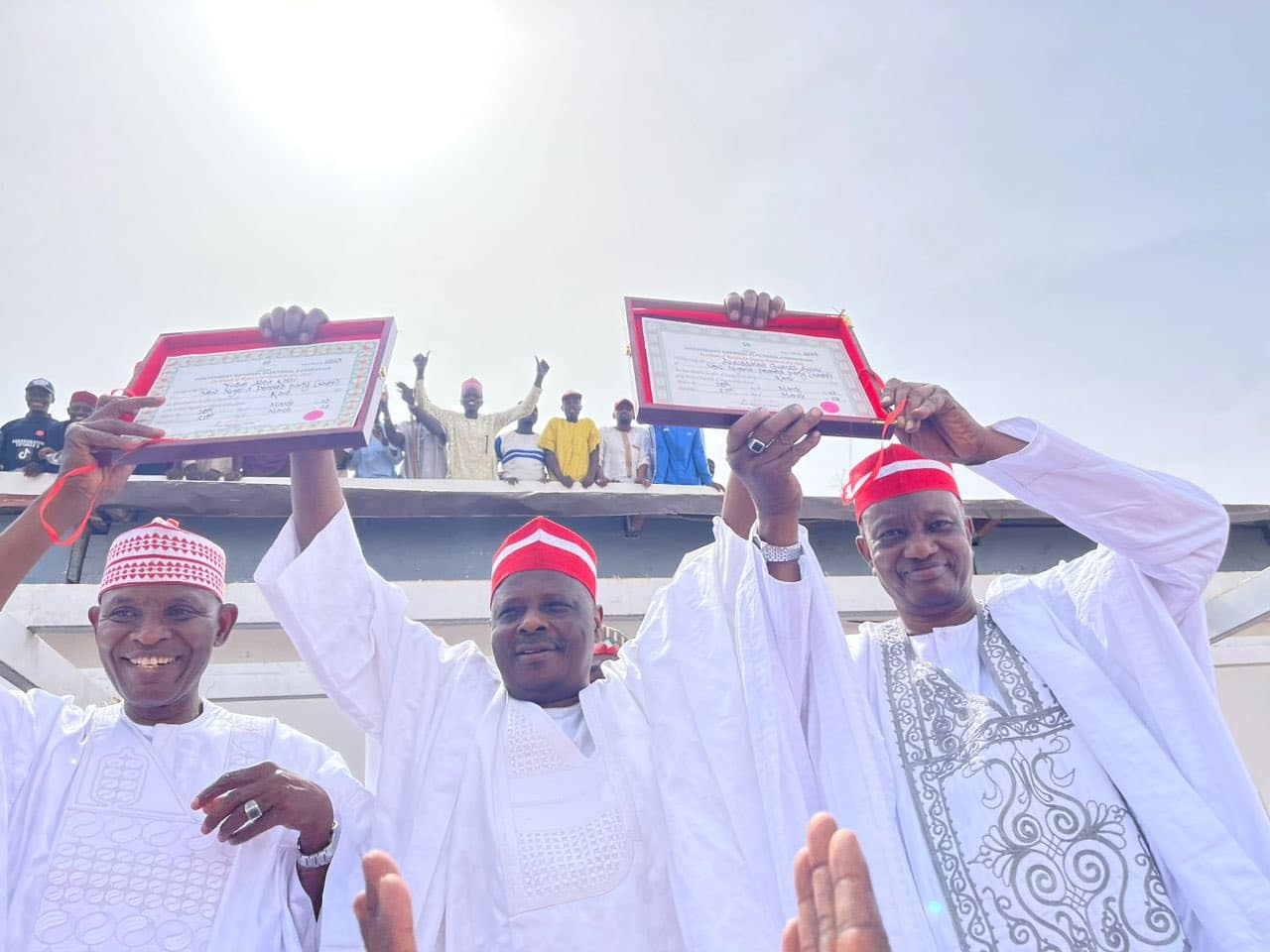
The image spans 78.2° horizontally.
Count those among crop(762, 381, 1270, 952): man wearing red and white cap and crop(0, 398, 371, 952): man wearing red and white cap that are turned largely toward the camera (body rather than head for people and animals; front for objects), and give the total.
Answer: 2

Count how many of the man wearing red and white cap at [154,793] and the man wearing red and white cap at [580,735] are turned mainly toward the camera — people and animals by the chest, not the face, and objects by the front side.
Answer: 2

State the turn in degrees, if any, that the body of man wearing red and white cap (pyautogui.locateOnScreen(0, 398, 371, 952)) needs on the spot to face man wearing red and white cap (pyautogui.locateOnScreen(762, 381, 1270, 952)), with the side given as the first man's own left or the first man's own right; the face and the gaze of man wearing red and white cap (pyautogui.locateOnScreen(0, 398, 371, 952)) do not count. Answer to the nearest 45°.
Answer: approximately 45° to the first man's own left

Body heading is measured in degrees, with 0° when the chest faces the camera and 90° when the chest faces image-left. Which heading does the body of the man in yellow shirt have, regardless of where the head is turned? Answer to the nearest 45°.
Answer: approximately 0°

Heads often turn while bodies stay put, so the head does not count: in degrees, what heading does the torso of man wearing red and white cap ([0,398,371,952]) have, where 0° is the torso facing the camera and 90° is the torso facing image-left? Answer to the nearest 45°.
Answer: approximately 0°
